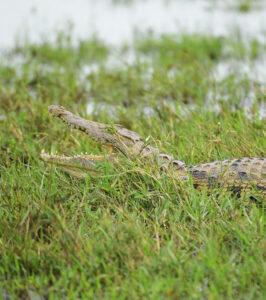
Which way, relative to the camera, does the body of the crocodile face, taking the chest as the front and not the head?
to the viewer's left
